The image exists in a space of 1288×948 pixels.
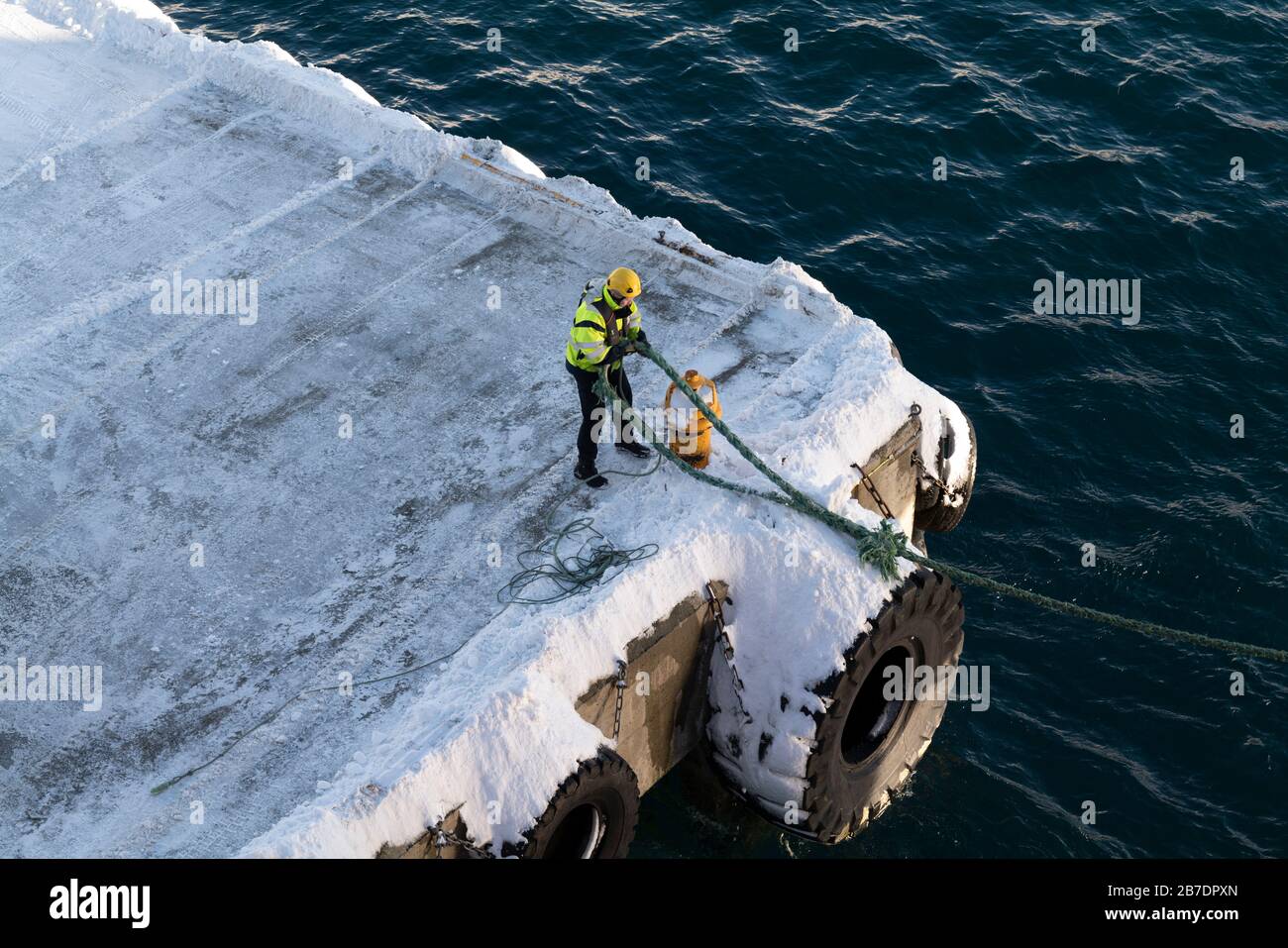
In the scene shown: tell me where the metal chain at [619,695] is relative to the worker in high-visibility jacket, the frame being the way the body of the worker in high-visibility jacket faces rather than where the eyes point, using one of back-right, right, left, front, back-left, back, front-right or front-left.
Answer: front-right

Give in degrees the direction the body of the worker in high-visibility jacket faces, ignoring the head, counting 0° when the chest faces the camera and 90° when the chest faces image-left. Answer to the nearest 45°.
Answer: approximately 315°

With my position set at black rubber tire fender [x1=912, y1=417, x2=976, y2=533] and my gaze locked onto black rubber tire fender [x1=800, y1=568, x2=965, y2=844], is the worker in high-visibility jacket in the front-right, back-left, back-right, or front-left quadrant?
front-right
